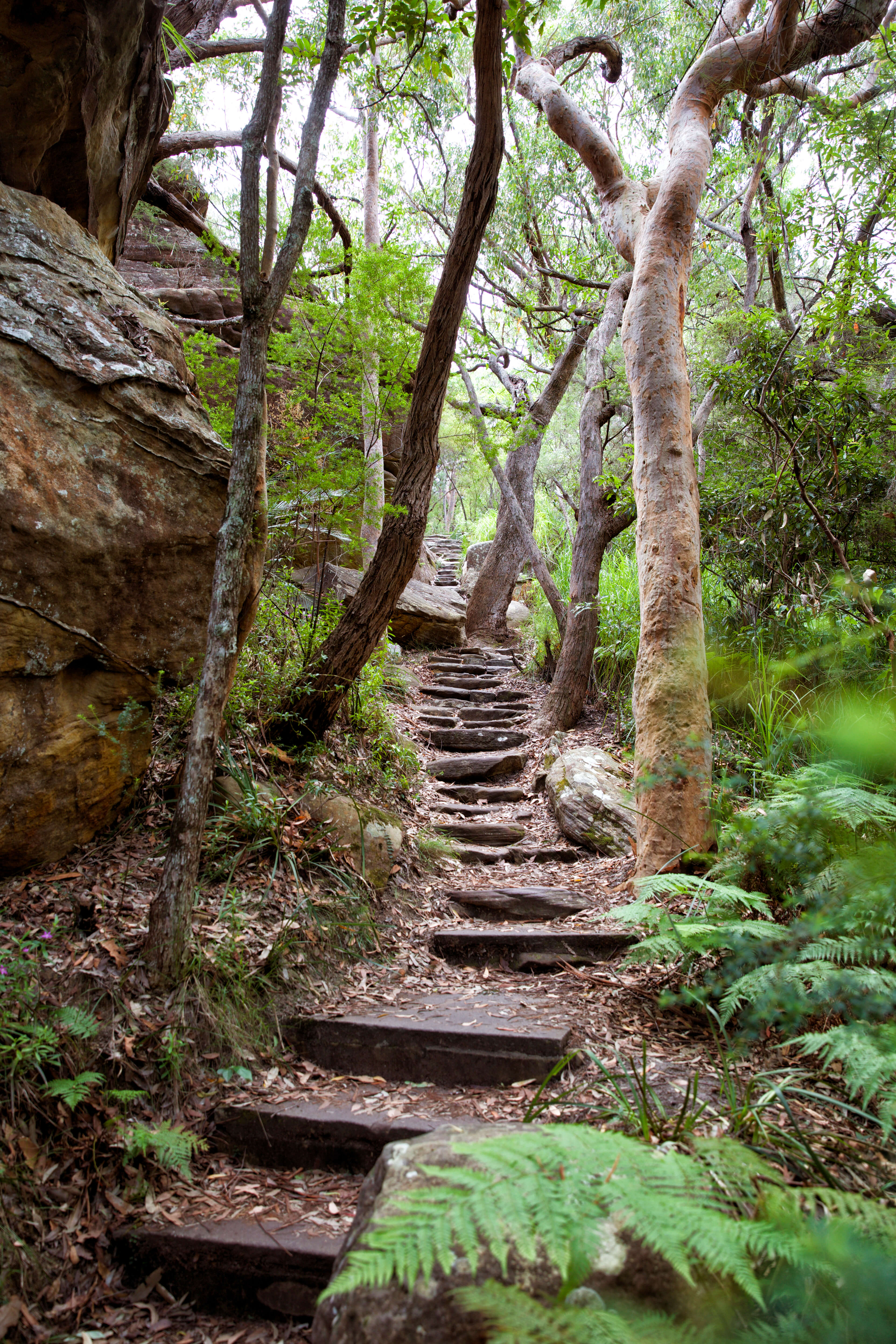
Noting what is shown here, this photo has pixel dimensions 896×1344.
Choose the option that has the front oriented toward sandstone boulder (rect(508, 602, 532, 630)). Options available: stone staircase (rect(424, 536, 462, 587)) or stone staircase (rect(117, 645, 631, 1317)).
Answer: stone staircase (rect(424, 536, 462, 587))

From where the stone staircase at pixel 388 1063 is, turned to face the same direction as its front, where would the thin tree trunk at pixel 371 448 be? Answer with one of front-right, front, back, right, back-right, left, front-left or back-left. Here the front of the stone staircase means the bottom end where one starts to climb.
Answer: back

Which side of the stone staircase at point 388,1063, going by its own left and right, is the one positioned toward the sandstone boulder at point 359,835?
back

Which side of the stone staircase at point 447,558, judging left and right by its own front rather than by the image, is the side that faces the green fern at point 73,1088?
front

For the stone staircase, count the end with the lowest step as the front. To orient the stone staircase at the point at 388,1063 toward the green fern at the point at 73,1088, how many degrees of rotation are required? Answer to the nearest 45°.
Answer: approximately 45° to its right

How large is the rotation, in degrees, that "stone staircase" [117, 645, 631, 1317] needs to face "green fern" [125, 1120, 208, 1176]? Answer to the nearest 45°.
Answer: approximately 45° to its right

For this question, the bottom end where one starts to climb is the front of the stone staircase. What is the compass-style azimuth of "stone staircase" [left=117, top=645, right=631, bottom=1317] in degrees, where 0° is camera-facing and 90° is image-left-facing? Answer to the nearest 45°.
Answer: approximately 0°

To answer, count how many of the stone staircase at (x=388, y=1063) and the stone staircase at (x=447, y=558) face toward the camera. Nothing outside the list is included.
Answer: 2

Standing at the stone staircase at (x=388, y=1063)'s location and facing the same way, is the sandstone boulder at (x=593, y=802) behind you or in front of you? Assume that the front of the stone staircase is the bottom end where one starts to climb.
behind

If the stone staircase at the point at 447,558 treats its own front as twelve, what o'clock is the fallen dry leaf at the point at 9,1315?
The fallen dry leaf is roughly at 12 o'clock from the stone staircase.

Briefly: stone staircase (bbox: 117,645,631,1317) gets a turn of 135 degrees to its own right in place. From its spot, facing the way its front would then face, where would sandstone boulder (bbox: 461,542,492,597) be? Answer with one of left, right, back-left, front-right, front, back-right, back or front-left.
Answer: front-right

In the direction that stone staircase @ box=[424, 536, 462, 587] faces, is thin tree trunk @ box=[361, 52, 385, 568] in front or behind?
in front
